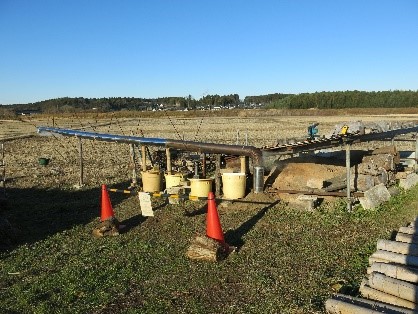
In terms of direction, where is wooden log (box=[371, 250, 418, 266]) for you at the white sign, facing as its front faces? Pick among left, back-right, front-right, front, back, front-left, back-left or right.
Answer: front-left

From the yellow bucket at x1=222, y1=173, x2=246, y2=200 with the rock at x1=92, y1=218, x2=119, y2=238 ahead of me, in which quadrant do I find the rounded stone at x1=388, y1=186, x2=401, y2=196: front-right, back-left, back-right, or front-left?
back-left

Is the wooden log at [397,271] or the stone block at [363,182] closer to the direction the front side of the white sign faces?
the wooden log

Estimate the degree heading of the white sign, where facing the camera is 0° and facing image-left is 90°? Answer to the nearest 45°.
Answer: approximately 0°

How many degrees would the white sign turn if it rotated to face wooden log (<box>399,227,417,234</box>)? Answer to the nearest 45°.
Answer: approximately 45° to its left

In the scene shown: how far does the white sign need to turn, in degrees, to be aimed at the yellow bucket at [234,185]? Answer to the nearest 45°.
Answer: approximately 135° to its left

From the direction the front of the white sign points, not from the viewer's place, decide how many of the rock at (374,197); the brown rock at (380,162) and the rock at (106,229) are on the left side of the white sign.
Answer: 2

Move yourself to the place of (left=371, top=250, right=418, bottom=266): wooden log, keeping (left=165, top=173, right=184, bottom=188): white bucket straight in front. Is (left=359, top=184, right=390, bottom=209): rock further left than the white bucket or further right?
right

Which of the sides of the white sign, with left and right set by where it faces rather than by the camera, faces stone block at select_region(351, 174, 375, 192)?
left

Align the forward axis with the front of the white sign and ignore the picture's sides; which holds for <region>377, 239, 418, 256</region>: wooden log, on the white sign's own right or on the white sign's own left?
on the white sign's own left

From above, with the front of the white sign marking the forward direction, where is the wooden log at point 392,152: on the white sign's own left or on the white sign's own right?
on the white sign's own left

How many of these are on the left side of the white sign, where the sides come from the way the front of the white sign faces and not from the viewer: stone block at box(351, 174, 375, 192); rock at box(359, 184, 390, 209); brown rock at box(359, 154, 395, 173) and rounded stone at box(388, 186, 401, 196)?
4

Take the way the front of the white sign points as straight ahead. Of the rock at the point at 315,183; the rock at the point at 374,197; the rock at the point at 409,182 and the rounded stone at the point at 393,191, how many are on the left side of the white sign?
4

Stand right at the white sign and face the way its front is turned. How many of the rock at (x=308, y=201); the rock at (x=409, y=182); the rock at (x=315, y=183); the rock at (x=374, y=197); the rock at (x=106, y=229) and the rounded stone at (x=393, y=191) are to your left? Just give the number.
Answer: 5

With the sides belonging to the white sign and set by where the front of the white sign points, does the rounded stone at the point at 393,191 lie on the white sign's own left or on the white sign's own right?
on the white sign's own left
